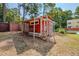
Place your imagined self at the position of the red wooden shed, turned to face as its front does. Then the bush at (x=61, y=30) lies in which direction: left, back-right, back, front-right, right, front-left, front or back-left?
back-left

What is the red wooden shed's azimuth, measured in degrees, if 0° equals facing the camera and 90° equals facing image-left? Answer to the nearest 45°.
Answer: approximately 45°

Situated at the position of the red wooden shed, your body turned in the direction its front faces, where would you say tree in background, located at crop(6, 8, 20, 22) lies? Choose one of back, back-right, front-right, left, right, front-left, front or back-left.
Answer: front-right

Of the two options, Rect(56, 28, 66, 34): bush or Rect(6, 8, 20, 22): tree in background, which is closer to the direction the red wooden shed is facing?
the tree in background
